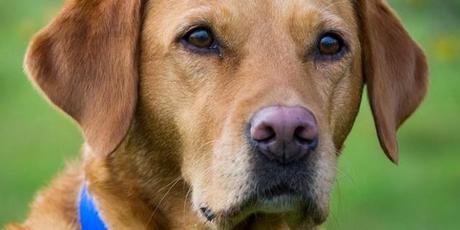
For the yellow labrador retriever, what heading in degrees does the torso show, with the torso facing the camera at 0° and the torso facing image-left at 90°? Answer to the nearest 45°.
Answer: approximately 315°
